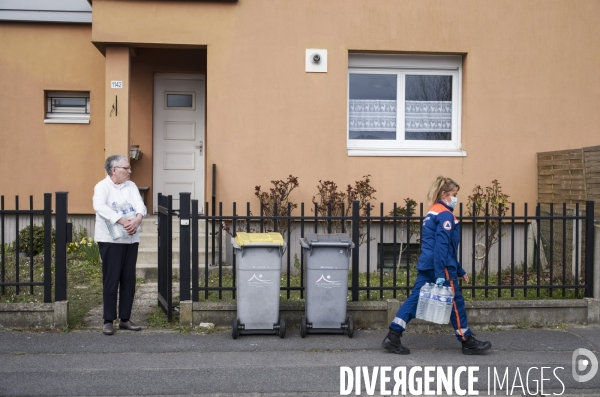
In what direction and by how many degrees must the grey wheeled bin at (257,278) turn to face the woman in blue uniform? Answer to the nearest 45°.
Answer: approximately 90° to its left

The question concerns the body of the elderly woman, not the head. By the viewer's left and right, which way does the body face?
facing the viewer and to the right of the viewer

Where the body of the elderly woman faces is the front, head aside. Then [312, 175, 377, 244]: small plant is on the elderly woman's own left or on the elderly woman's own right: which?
on the elderly woman's own left

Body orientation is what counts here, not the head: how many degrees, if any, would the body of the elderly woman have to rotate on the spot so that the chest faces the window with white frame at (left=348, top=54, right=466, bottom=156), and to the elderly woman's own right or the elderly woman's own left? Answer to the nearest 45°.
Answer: approximately 90° to the elderly woman's own left

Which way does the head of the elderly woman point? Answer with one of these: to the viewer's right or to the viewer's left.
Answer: to the viewer's right

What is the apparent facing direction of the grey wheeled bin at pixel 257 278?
toward the camera

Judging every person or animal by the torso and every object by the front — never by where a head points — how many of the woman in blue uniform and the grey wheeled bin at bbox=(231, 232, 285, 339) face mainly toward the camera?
1
